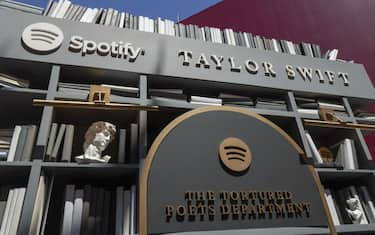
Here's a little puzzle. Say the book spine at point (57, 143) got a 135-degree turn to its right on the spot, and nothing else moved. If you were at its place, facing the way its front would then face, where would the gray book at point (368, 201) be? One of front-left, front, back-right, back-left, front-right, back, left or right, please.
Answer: back-right

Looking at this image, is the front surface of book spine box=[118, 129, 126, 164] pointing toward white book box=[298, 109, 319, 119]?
no

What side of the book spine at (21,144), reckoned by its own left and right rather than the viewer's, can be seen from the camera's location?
front

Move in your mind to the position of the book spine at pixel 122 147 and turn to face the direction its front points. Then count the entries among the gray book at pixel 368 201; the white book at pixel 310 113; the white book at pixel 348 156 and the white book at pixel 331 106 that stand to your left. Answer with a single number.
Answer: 4

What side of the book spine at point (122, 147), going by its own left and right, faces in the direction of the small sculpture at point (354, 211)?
left

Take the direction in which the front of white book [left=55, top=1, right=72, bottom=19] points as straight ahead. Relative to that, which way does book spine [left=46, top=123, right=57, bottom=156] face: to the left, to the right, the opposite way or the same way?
the same way

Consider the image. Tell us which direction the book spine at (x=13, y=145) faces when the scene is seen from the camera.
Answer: facing the viewer

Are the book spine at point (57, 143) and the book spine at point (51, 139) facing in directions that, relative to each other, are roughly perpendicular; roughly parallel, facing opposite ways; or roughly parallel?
roughly parallel

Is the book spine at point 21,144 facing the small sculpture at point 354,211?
no

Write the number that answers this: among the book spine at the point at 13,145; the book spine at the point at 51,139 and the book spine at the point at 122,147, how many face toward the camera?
3

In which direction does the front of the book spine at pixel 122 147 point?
toward the camera

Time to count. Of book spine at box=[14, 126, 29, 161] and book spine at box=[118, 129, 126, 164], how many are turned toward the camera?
2
